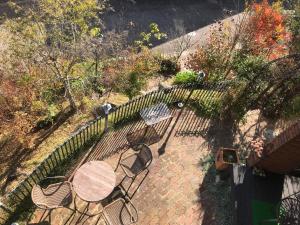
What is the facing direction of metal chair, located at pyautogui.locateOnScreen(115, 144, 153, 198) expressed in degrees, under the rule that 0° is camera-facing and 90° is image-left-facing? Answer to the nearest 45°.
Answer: approximately 45°
